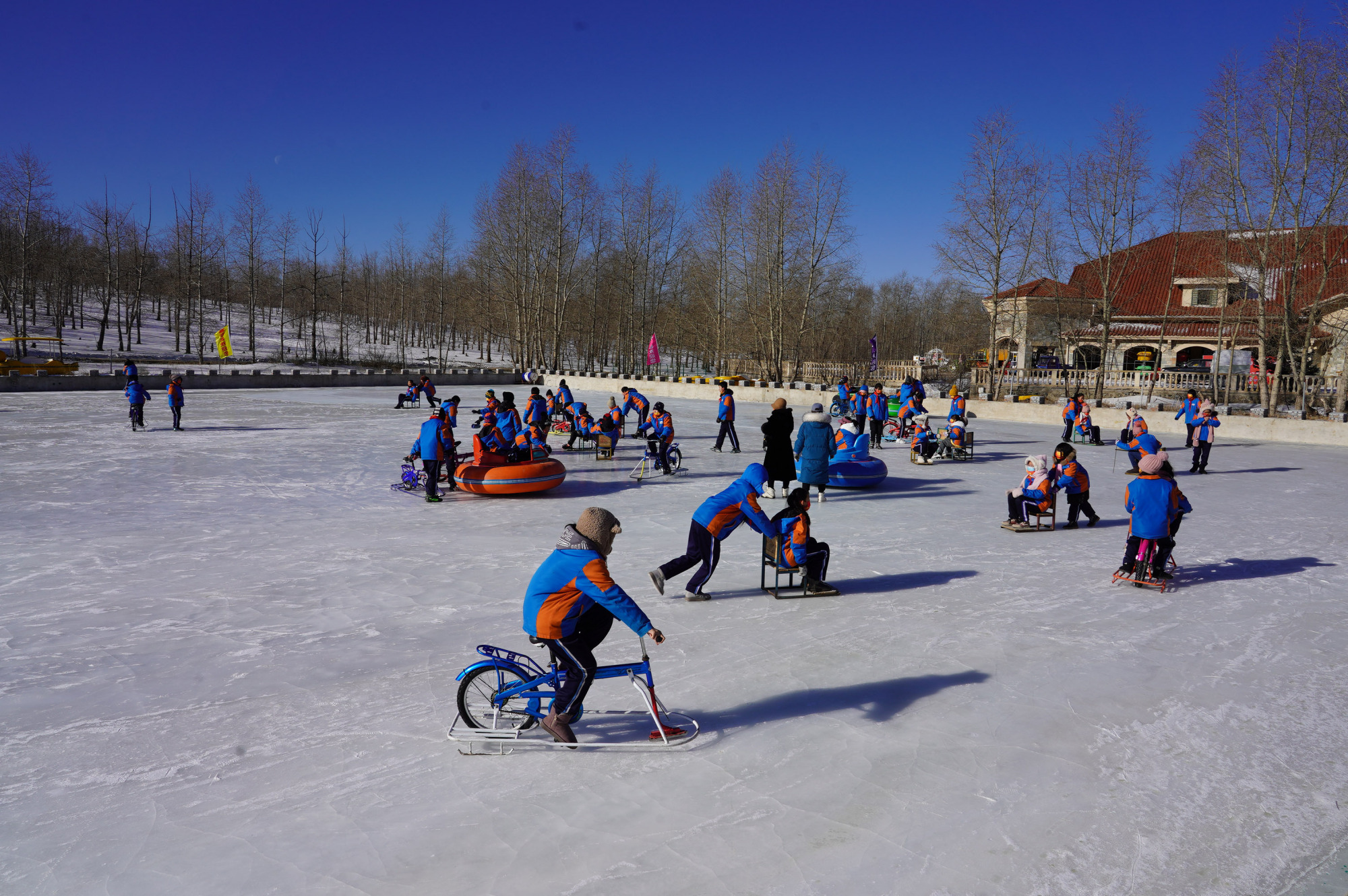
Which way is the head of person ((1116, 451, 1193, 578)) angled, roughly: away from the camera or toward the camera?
away from the camera

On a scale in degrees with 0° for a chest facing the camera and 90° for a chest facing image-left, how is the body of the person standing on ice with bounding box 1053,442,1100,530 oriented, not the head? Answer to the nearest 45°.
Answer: approximately 90°

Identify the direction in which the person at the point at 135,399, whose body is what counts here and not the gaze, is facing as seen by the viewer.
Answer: away from the camera

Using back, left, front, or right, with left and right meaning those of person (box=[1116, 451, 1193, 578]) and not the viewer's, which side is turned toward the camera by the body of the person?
back

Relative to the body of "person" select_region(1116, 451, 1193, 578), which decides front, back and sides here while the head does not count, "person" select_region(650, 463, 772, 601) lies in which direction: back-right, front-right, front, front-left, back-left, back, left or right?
back-left

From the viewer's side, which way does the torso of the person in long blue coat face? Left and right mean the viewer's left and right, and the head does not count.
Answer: facing away from the viewer
